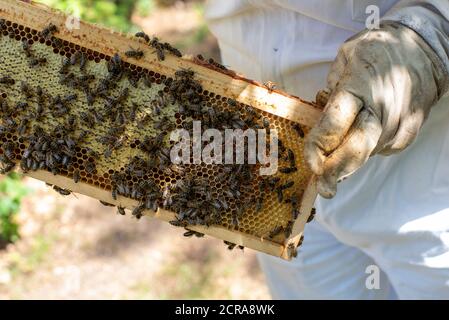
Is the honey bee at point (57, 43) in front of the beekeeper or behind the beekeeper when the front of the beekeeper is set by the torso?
in front

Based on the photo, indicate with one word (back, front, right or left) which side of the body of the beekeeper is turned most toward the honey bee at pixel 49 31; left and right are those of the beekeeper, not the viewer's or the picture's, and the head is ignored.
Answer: front

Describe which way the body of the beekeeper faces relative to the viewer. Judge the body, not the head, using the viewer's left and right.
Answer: facing the viewer and to the left of the viewer

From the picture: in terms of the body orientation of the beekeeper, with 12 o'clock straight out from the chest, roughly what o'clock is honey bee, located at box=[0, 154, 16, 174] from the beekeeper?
The honey bee is roughly at 1 o'clock from the beekeeper.

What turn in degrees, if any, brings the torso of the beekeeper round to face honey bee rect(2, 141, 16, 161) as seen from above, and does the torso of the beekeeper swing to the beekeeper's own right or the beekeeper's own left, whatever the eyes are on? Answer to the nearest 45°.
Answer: approximately 45° to the beekeeper's own right

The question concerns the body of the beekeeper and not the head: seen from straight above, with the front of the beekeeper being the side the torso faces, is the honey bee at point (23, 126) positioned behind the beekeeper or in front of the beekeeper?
in front

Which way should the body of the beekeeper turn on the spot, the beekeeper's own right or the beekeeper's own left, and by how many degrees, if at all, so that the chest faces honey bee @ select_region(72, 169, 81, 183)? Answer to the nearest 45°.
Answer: approximately 45° to the beekeeper's own right
